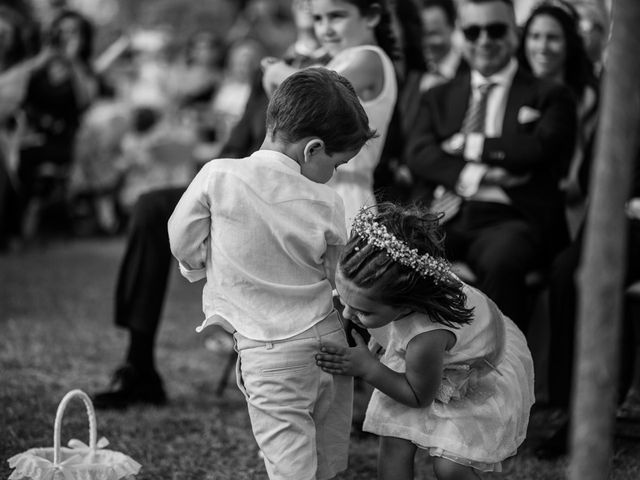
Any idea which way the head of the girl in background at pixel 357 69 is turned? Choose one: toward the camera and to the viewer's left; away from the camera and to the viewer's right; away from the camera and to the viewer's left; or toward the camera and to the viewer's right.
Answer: toward the camera and to the viewer's left

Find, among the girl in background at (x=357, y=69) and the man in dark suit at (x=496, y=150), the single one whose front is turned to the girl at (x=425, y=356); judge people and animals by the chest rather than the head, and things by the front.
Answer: the man in dark suit

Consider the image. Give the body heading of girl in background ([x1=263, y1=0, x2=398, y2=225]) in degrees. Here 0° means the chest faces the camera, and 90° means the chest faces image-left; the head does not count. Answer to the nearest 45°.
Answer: approximately 90°

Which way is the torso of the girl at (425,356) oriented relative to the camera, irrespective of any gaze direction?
to the viewer's left

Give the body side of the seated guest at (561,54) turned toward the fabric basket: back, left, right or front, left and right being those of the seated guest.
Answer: front

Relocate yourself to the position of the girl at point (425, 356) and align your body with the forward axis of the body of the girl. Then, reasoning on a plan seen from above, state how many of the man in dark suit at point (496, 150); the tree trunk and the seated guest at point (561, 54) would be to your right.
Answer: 2

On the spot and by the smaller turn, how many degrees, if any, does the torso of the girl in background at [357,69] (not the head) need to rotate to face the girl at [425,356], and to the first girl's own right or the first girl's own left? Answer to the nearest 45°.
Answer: approximately 90° to the first girl's own left

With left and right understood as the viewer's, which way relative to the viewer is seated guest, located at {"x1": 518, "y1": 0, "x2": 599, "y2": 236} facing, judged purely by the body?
facing the viewer and to the left of the viewer

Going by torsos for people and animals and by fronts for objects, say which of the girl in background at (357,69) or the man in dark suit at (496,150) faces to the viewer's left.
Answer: the girl in background

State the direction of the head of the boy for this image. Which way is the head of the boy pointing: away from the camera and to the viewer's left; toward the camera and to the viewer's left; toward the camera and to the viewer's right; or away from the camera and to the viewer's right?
away from the camera and to the viewer's right
